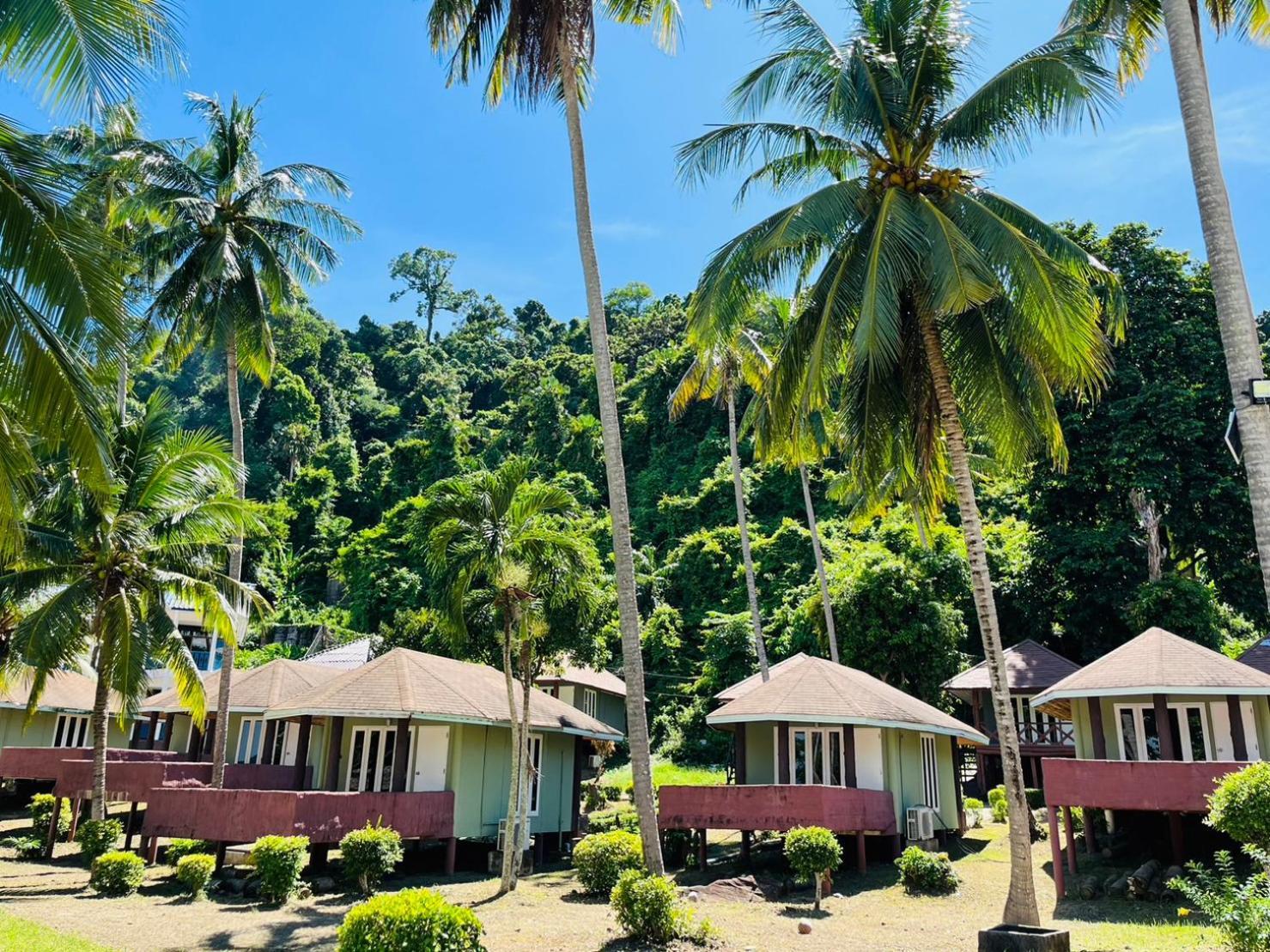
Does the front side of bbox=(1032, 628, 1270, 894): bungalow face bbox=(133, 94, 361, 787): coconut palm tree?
no

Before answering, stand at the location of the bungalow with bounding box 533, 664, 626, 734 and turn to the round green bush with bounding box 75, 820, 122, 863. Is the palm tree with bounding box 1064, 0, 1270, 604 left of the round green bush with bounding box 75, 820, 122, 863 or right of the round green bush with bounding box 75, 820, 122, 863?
left

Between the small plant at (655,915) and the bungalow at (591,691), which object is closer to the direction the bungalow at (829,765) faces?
the small plant

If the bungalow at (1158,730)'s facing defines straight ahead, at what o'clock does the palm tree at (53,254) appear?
The palm tree is roughly at 1 o'clock from the bungalow.

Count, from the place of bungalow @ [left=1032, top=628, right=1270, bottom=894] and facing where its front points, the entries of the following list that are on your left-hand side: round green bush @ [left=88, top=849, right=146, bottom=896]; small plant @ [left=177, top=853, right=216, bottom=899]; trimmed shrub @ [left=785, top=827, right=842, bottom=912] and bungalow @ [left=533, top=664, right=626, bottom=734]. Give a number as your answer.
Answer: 0

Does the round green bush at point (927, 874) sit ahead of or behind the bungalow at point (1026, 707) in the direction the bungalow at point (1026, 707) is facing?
ahead

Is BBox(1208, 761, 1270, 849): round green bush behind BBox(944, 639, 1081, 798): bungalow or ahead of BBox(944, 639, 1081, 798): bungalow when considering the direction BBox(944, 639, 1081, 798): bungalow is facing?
ahead

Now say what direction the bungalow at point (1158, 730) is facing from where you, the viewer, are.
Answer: facing the viewer

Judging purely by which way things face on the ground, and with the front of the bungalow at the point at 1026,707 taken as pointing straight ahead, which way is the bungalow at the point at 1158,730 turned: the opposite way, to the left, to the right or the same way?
the same way

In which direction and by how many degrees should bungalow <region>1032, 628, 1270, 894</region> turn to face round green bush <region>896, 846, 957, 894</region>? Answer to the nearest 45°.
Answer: approximately 45° to its right

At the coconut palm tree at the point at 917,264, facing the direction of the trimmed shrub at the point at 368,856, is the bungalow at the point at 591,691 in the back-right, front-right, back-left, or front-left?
front-right

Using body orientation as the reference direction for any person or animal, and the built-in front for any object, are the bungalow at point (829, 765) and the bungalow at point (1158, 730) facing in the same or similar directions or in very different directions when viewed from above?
same or similar directions

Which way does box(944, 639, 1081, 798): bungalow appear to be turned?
toward the camera

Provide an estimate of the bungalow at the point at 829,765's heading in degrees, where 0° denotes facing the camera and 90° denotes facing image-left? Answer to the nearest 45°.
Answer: approximately 45°

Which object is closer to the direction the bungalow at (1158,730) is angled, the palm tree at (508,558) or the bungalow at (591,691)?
the palm tree

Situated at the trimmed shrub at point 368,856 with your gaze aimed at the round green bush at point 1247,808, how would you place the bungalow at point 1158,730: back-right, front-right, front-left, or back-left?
front-left

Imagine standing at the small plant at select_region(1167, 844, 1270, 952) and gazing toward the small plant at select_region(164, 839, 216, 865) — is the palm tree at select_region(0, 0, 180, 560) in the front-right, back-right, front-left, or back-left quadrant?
front-left
